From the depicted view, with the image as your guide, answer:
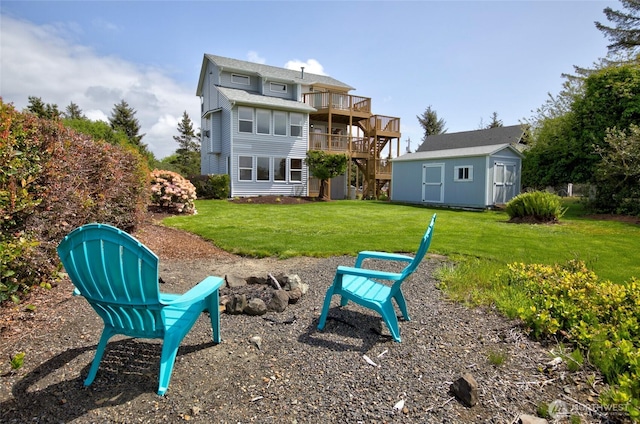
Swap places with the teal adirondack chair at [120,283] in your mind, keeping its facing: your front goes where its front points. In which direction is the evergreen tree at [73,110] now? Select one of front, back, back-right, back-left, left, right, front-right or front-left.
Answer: front-left

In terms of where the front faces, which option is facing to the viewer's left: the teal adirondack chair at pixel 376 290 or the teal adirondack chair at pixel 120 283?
the teal adirondack chair at pixel 376 290

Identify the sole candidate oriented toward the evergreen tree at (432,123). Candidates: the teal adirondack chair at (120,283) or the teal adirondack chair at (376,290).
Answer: the teal adirondack chair at (120,283)

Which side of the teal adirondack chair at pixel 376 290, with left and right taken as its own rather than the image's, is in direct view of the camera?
left

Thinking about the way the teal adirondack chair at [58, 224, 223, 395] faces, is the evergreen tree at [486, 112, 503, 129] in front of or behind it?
in front

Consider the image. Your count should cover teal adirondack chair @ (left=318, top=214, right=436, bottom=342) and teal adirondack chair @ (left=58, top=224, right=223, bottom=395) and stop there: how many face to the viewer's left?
1

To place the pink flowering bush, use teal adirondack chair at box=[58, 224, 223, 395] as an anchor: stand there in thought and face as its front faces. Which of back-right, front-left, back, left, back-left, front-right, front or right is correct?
front-left

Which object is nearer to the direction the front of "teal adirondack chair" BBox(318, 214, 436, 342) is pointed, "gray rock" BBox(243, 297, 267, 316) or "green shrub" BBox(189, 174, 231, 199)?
the gray rock

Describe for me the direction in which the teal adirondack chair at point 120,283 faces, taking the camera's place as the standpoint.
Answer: facing away from the viewer and to the right of the viewer

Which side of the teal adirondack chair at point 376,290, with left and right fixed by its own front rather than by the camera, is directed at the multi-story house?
right

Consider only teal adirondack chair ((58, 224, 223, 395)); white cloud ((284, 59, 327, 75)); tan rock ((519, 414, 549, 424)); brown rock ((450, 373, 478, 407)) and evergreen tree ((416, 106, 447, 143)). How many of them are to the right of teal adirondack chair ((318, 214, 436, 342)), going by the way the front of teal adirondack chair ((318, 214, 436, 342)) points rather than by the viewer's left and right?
2

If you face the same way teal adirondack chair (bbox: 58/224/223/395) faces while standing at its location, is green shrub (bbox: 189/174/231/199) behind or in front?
in front

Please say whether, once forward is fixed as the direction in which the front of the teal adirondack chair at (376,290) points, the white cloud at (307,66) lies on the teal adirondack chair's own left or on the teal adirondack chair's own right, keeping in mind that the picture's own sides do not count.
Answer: on the teal adirondack chair's own right

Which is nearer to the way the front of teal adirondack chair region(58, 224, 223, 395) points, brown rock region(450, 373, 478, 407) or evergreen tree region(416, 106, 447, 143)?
the evergreen tree

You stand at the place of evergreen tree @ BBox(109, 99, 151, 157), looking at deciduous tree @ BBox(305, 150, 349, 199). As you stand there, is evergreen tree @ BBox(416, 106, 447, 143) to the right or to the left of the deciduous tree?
left

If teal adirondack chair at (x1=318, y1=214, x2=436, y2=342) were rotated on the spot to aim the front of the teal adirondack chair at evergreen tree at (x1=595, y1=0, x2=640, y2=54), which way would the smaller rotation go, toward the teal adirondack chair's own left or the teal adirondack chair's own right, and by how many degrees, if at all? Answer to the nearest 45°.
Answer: approximately 135° to the teal adirondack chair's own right
